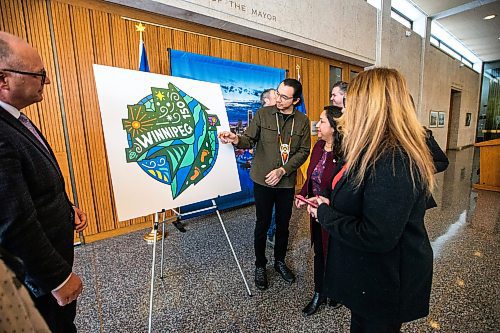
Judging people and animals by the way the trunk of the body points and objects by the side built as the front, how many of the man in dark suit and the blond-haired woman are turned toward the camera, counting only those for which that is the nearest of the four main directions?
0

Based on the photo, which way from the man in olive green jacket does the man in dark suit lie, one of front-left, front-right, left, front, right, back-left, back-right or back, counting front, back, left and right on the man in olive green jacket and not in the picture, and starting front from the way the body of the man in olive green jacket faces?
front-right

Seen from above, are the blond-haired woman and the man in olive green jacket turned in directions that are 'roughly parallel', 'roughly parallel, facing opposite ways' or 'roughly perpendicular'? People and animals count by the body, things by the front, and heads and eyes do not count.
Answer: roughly parallel, facing opposite ways

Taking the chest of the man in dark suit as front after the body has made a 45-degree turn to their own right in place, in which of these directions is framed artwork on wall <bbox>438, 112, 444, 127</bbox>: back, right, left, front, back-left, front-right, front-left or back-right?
front-left

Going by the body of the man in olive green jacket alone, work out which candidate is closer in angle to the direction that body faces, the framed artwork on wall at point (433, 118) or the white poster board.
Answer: the white poster board

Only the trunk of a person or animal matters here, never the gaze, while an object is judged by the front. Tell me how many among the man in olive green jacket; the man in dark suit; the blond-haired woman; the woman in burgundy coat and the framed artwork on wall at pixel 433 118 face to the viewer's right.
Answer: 1

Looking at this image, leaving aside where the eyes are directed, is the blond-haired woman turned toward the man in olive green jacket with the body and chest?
yes

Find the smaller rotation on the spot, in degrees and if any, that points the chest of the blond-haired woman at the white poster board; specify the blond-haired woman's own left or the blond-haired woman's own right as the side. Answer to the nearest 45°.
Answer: approximately 45° to the blond-haired woman's own left

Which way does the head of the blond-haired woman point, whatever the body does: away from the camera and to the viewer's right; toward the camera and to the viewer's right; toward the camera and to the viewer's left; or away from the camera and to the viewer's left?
away from the camera and to the viewer's left

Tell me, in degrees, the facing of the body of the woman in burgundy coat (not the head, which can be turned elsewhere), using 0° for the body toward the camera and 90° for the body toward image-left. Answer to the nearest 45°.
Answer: approximately 45°

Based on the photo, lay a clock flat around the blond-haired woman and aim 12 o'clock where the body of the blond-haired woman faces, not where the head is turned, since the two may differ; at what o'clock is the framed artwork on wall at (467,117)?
The framed artwork on wall is roughly at 2 o'clock from the blond-haired woman.

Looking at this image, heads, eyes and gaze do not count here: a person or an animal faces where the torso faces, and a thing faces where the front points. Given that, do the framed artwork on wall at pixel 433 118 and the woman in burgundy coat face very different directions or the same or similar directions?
same or similar directions

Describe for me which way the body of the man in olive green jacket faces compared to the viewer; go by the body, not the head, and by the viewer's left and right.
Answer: facing the viewer

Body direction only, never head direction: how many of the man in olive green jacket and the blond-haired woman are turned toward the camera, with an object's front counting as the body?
1
